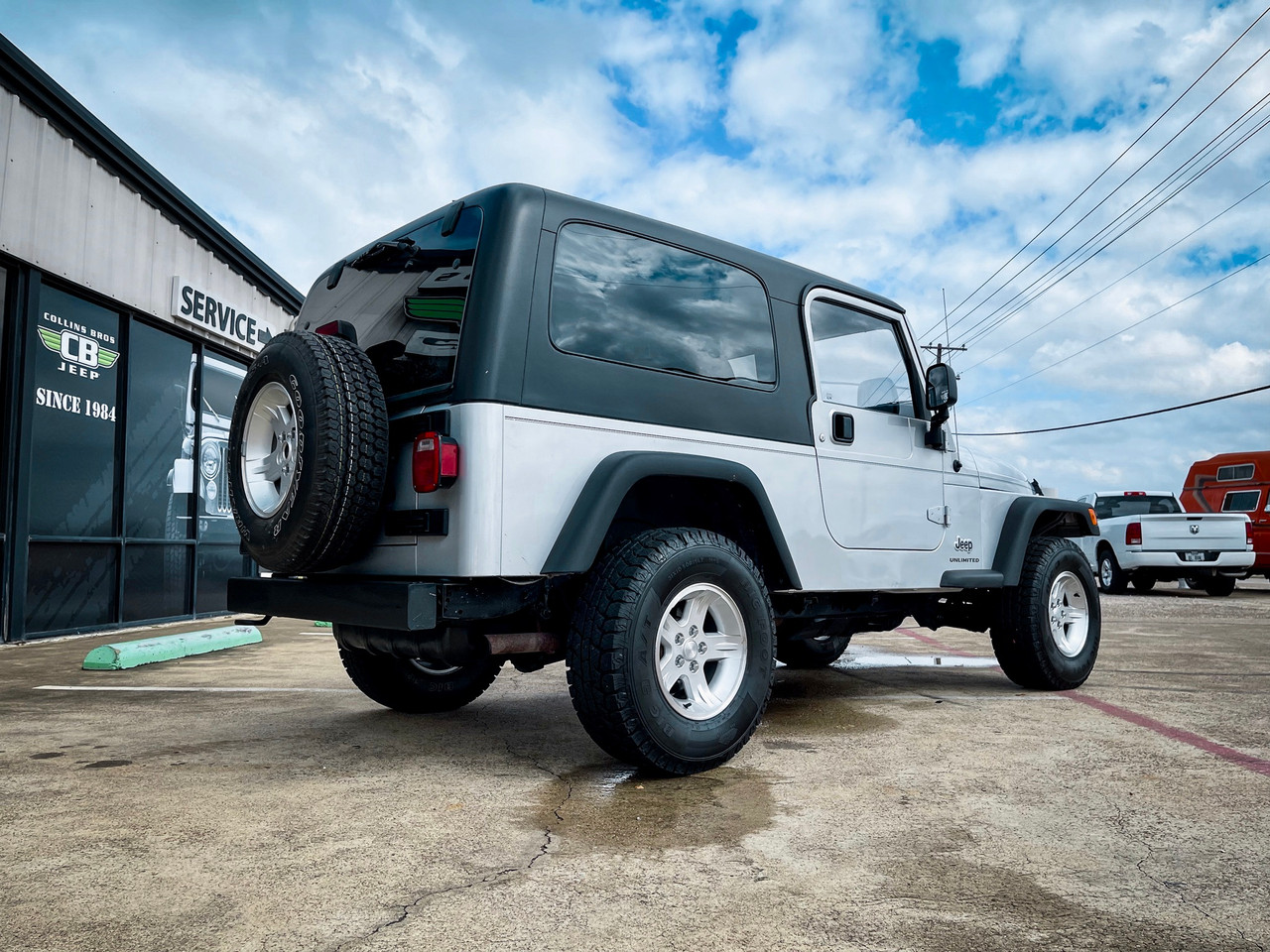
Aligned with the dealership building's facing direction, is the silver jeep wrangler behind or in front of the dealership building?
in front

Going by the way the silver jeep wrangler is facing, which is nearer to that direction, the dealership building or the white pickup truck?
the white pickup truck

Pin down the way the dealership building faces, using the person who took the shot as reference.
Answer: facing the viewer and to the right of the viewer

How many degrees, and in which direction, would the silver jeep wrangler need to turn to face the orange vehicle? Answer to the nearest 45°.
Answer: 0° — it already faces it

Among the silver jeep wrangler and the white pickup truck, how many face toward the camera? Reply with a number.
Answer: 0

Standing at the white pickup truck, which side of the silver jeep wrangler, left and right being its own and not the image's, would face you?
front

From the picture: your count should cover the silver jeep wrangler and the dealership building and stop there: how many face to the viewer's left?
0

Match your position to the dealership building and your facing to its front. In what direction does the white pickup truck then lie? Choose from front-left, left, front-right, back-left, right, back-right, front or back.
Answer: front-left

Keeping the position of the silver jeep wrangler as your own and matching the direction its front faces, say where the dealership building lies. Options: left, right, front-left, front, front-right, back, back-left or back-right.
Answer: left

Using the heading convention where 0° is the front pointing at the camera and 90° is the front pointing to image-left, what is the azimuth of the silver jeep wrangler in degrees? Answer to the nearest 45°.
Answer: approximately 225°

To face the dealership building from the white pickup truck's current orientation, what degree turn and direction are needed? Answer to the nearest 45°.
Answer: approximately 90° to its left

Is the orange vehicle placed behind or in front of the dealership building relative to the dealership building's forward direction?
in front

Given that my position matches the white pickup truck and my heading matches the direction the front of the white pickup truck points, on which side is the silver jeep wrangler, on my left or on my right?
on my left

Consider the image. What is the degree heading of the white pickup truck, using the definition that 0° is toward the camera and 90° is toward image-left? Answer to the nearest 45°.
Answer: approximately 135°

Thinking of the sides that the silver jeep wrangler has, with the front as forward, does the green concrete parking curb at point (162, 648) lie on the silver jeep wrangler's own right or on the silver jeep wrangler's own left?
on the silver jeep wrangler's own left
